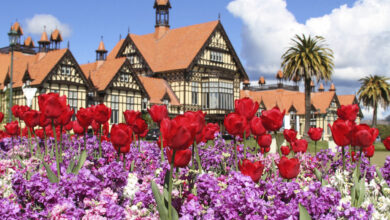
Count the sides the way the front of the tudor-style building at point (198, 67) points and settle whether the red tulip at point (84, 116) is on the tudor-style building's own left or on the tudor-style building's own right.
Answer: on the tudor-style building's own right

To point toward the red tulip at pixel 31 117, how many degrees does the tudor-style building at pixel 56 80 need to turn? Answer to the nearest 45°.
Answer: approximately 45° to its right

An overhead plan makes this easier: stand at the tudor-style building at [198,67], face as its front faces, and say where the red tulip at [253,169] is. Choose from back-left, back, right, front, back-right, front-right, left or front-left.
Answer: front-right

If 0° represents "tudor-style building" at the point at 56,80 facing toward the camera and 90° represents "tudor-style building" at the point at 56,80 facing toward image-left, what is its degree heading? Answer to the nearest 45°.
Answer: approximately 315°

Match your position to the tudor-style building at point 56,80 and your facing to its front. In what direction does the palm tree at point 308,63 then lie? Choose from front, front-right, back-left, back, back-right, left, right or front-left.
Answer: front-left

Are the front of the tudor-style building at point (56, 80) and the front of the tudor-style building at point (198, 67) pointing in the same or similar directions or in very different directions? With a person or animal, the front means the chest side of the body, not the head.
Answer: same or similar directions

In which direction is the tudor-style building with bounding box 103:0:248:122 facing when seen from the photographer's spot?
facing the viewer and to the right of the viewer

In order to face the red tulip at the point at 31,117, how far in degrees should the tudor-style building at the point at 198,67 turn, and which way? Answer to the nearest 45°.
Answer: approximately 45° to its right

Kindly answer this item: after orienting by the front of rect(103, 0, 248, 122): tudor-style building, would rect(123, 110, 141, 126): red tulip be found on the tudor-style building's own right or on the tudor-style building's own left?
on the tudor-style building's own right

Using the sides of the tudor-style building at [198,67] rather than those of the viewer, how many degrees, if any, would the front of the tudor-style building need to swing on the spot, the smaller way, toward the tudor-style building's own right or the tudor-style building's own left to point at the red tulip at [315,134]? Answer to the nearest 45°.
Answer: approximately 45° to the tudor-style building's own right

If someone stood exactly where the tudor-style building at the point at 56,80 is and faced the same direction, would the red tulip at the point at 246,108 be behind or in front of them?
in front
